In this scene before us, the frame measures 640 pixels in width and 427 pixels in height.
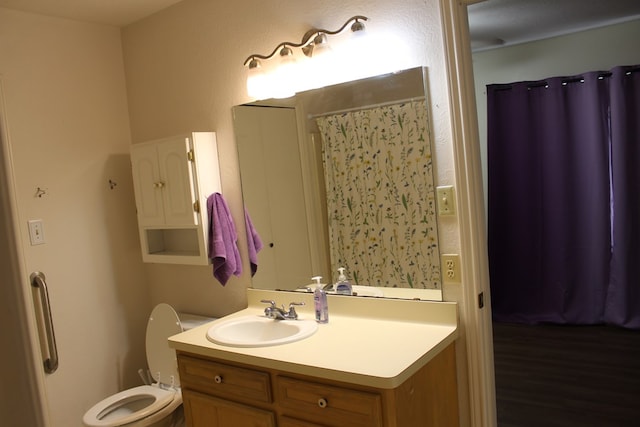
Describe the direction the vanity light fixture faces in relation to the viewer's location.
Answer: facing the viewer and to the left of the viewer

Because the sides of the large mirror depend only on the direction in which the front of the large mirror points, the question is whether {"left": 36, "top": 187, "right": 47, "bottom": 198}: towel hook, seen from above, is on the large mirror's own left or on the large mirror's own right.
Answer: on the large mirror's own right

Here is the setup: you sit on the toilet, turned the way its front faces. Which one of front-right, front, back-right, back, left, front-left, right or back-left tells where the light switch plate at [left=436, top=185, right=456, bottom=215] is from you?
left

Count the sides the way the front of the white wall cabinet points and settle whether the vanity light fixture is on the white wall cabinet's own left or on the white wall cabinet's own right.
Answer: on the white wall cabinet's own left

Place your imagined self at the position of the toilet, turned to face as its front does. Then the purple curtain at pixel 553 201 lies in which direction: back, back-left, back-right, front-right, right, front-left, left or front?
back-left

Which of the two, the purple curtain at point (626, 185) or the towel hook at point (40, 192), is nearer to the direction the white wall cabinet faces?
the towel hook

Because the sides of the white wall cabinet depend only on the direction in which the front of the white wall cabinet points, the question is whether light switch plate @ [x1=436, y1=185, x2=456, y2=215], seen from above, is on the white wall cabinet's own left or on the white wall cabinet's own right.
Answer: on the white wall cabinet's own left

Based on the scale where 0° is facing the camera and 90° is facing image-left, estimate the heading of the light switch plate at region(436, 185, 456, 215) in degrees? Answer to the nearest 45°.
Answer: approximately 45°

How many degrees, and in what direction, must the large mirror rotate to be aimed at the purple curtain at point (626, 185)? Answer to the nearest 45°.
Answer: approximately 180°

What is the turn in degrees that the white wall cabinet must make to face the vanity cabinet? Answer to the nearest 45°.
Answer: approximately 45° to its left
